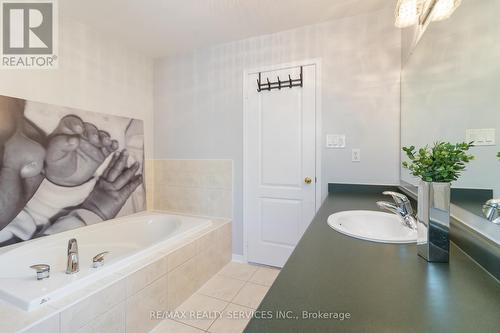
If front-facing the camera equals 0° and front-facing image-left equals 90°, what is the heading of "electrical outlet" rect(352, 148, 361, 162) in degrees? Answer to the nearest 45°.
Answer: approximately 0°

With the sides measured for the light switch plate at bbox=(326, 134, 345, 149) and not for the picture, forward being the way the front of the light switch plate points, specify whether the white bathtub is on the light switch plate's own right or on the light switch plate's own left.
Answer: on the light switch plate's own right

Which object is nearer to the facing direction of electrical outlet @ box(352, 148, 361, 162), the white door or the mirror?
the mirror

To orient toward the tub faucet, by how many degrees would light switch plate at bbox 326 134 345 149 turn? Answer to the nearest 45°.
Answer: approximately 45° to its right

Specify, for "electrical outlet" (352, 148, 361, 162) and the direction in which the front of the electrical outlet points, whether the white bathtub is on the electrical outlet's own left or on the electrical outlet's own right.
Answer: on the electrical outlet's own right

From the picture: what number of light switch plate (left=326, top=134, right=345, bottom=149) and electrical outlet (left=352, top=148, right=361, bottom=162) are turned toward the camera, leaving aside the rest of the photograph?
2

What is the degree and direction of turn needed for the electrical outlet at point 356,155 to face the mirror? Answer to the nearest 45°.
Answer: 0° — it already faces it

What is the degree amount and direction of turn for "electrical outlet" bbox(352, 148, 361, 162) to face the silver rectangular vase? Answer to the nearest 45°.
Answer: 0° — it already faces it
